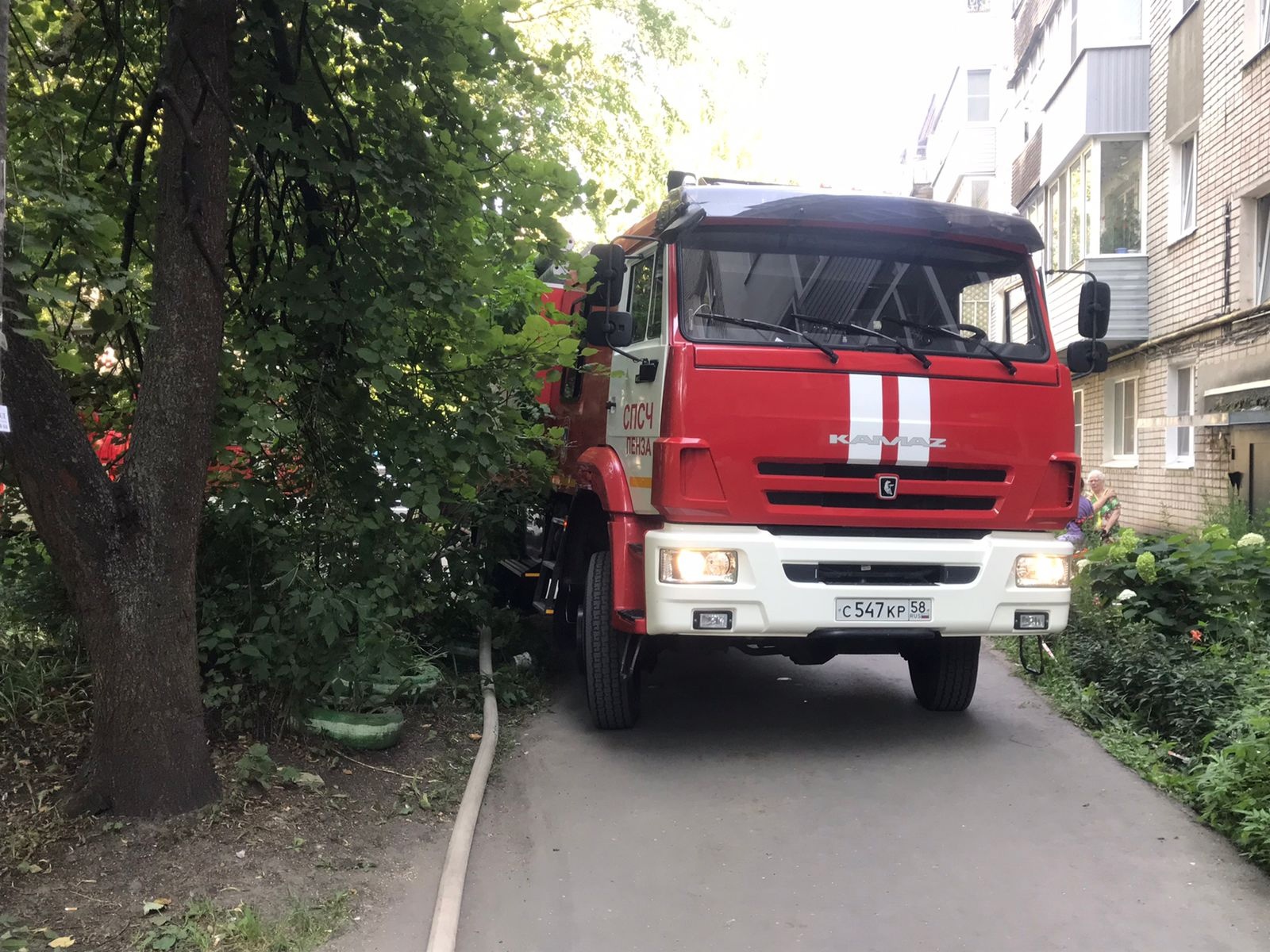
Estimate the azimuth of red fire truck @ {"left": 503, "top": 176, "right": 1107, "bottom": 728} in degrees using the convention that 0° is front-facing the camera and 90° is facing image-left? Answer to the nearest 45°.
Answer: approximately 0°

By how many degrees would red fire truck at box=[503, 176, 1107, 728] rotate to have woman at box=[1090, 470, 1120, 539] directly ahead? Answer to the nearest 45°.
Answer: approximately 135° to its left

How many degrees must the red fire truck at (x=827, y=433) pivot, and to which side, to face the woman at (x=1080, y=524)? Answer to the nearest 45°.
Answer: approximately 135° to its left

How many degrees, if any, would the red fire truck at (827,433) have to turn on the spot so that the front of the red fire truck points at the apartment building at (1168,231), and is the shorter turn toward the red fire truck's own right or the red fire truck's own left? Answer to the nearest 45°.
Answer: approximately 135° to the red fire truck's own left
